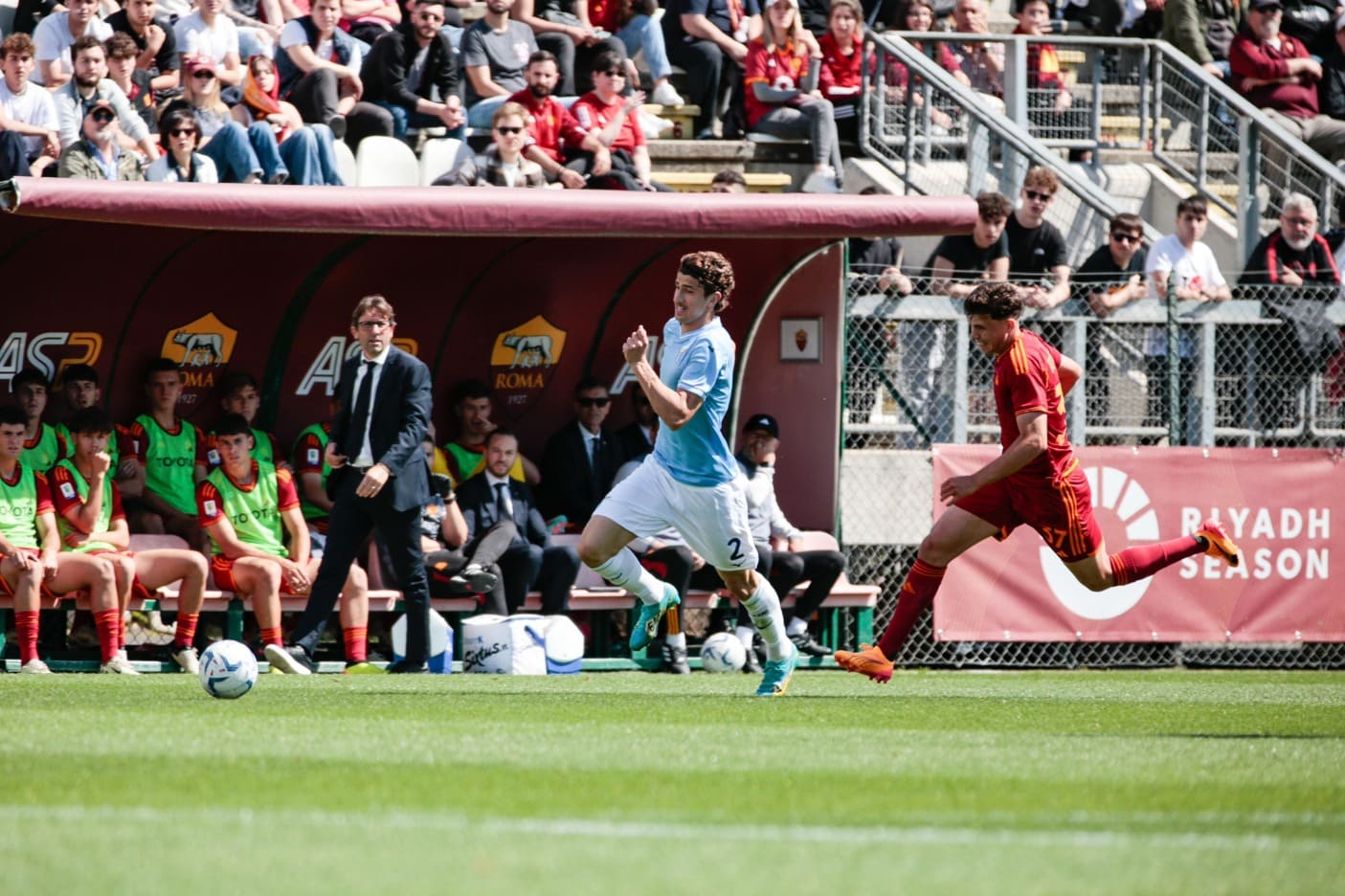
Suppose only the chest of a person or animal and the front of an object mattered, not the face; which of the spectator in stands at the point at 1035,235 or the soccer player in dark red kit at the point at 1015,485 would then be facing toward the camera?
the spectator in stands

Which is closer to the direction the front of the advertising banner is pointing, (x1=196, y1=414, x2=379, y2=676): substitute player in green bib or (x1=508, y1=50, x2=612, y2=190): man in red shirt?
the substitute player in green bib

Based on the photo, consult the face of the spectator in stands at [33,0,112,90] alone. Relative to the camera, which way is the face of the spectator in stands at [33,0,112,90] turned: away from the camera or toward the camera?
toward the camera

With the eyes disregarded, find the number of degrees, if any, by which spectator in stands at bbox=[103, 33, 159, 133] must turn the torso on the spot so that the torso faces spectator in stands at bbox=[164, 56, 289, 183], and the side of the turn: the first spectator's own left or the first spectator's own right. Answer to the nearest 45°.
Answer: approximately 45° to the first spectator's own left

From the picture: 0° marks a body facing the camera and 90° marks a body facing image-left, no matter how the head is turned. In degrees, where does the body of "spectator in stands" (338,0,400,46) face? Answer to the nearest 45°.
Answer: approximately 0°

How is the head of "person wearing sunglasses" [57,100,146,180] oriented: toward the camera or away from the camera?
toward the camera

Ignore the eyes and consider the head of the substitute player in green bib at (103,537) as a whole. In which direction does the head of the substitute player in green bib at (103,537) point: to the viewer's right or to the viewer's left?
to the viewer's right

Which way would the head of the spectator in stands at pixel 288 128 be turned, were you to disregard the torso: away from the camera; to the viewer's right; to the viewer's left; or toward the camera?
toward the camera

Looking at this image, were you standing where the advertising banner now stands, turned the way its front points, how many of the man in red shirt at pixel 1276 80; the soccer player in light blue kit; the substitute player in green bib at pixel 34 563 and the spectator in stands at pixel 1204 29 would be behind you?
2

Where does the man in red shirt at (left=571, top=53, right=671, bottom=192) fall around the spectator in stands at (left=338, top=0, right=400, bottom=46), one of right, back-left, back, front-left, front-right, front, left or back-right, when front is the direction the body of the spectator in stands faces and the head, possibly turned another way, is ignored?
front-left

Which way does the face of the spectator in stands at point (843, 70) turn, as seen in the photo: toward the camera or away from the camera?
toward the camera

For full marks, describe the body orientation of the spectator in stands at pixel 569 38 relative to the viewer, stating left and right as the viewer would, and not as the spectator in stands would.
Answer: facing the viewer and to the right of the viewer

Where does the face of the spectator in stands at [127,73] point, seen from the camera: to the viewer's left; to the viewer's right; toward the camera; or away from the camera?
toward the camera

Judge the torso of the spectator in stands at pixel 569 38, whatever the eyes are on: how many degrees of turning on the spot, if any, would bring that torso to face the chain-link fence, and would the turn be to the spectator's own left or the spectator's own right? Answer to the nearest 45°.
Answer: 0° — they already face it

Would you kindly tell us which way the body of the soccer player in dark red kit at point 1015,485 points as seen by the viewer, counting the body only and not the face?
to the viewer's left

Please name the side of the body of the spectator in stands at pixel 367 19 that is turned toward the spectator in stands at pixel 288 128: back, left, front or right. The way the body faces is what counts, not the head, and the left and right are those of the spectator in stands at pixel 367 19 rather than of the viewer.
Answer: front

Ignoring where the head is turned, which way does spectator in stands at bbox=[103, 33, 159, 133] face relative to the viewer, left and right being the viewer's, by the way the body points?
facing the viewer

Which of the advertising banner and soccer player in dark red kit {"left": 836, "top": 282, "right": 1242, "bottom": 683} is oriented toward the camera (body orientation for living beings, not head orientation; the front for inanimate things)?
the advertising banner

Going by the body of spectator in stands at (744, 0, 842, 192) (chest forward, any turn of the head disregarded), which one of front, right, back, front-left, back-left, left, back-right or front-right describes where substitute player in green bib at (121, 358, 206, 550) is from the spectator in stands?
right
